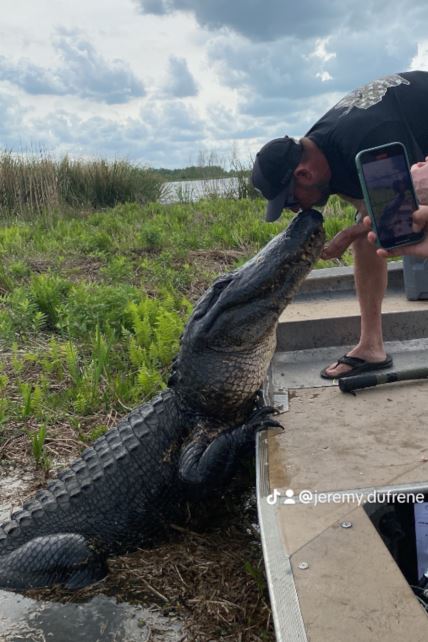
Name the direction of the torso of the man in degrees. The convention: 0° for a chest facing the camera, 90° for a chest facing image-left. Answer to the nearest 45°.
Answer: approximately 90°

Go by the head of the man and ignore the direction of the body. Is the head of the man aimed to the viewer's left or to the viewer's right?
to the viewer's left

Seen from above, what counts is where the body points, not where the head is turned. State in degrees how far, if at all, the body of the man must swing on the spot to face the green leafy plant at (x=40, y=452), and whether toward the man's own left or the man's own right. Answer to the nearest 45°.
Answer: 0° — they already face it
